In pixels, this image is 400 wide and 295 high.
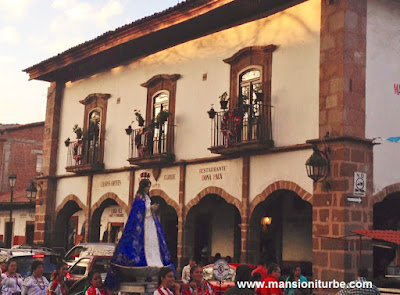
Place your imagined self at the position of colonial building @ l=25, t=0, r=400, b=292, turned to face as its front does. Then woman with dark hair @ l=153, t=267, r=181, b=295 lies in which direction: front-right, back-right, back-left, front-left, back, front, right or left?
front-left

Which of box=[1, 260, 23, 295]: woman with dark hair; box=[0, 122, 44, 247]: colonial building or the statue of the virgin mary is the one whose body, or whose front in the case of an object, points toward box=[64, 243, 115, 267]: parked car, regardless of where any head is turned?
the colonial building

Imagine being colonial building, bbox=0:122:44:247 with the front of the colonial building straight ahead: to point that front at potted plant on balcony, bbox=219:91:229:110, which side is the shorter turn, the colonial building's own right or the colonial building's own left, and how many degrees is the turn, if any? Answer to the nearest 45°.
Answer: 0° — it already faces it

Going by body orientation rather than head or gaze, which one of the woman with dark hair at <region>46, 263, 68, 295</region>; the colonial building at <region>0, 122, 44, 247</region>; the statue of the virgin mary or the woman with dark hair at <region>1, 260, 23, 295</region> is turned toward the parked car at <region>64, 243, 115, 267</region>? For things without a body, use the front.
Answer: the colonial building

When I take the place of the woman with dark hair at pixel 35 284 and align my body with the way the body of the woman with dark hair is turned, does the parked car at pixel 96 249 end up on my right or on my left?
on my left

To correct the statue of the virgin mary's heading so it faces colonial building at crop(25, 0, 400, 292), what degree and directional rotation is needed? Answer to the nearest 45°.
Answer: approximately 135° to its left

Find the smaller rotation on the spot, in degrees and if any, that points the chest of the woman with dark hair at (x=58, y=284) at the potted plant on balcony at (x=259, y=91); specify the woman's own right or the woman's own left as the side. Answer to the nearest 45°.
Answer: approximately 90° to the woman's own left

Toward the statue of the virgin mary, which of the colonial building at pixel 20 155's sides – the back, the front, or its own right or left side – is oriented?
front

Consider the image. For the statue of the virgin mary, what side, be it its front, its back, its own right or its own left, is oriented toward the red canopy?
left

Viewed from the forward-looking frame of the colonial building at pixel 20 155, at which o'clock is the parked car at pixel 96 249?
The parked car is roughly at 12 o'clock from the colonial building.

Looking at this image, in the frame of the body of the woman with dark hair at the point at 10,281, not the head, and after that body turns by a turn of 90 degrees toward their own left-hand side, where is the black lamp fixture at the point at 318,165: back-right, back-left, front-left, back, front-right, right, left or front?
front
